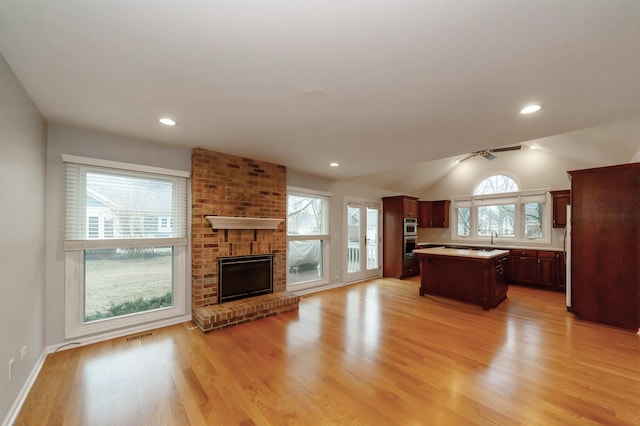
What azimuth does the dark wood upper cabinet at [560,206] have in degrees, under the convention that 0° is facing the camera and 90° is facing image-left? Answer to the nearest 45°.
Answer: approximately 0°

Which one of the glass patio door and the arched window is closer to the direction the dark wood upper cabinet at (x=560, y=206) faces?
the glass patio door

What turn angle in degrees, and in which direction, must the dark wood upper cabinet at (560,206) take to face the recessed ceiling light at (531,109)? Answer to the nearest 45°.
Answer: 0° — it already faces it

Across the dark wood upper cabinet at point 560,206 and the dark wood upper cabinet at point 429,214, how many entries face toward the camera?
2

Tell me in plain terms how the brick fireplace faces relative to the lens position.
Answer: facing the viewer and to the right of the viewer

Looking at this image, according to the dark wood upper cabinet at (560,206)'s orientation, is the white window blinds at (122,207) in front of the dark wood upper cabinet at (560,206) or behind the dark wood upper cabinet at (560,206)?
in front

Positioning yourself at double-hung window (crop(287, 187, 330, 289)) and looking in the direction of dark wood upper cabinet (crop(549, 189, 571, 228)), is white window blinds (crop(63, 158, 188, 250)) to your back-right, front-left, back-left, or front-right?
back-right

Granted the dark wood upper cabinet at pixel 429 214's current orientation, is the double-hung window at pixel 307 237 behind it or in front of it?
in front

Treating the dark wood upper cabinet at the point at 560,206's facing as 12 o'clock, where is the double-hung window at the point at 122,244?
The double-hung window is roughly at 1 o'clock from the dark wood upper cabinet.

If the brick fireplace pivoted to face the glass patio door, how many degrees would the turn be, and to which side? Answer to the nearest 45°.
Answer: approximately 90° to its left

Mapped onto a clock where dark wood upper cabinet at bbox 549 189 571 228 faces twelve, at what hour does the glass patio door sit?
The glass patio door is roughly at 2 o'clock from the dark wood upper cabinet.
